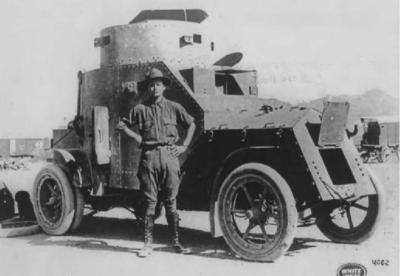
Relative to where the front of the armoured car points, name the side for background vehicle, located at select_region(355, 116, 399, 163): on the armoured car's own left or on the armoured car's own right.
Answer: on the armoured car's own left

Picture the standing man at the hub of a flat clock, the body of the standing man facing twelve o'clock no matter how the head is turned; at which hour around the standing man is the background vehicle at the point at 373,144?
The background vehicle is roughly at 7 o'clock from the standing man.

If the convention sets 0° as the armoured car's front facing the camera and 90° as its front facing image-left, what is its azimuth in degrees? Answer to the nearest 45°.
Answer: approximately 315°
